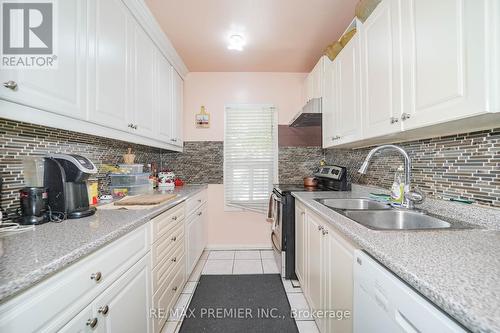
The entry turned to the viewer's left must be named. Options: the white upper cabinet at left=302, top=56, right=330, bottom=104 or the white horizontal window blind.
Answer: the white upper cabinet

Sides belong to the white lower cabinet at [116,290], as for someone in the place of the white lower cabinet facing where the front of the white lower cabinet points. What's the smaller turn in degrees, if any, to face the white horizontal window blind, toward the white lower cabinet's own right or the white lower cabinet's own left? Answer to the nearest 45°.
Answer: approximately 90° to the white lower cabinet's own left

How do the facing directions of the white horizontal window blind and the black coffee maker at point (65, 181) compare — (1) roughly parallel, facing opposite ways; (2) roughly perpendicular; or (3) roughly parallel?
roughly perpendicular

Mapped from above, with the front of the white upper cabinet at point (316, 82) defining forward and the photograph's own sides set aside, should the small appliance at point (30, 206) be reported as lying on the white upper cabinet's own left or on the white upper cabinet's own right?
on the white upper cabinet's own left

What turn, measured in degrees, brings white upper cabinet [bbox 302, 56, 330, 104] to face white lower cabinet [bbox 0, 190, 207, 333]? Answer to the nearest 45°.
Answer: approximately 45° to its left

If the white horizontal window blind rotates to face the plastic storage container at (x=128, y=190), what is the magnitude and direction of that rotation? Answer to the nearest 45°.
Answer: approximately 45° to its right

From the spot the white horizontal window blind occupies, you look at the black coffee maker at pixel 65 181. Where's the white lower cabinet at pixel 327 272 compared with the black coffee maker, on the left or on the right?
left

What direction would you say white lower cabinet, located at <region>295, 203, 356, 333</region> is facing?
to the viewer's left

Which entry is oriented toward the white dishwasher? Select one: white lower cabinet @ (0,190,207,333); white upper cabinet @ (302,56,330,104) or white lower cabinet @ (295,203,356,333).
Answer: white lower cabinet @ (0,190,207,333)

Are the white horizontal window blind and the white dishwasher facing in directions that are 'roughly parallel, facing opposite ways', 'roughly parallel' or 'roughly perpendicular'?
roughly perpendicular

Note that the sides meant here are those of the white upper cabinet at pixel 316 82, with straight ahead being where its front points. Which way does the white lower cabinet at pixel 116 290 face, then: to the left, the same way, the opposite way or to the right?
the opposite way

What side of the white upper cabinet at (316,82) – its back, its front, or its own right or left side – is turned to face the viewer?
left

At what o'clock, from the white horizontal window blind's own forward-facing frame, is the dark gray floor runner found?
The dark gray floor runner is roughly at 12 o'clock from the white horizontal window blind.
